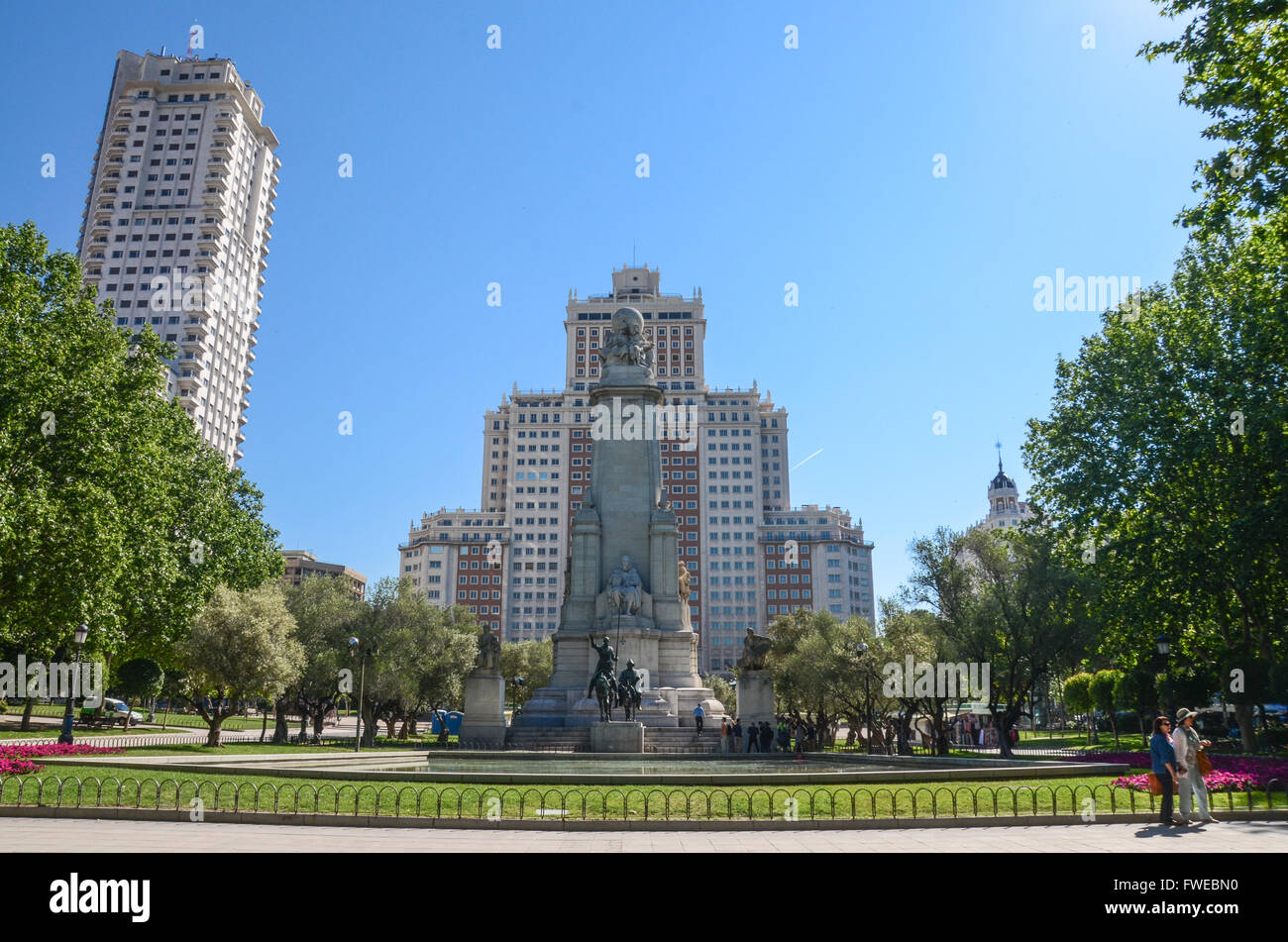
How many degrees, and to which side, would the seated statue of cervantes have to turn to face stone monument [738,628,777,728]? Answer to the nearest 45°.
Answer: approximately 45° to its left

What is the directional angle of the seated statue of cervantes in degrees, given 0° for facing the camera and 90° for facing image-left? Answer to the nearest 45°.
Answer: approximately 0°

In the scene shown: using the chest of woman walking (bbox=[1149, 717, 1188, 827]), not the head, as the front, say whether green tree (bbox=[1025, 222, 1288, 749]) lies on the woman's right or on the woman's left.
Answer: on the woman's left

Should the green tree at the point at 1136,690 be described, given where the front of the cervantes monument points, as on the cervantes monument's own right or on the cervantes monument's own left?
on the cervantes monument's own left

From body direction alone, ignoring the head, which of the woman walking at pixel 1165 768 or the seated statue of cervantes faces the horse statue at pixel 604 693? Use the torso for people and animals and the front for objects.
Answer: the seated statue of cervantes

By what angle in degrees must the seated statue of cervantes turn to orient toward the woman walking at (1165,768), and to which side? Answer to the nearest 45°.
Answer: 0° — it already faces them

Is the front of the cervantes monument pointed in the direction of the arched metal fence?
yes

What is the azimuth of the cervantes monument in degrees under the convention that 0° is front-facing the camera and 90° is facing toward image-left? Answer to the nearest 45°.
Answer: approximately 0°
